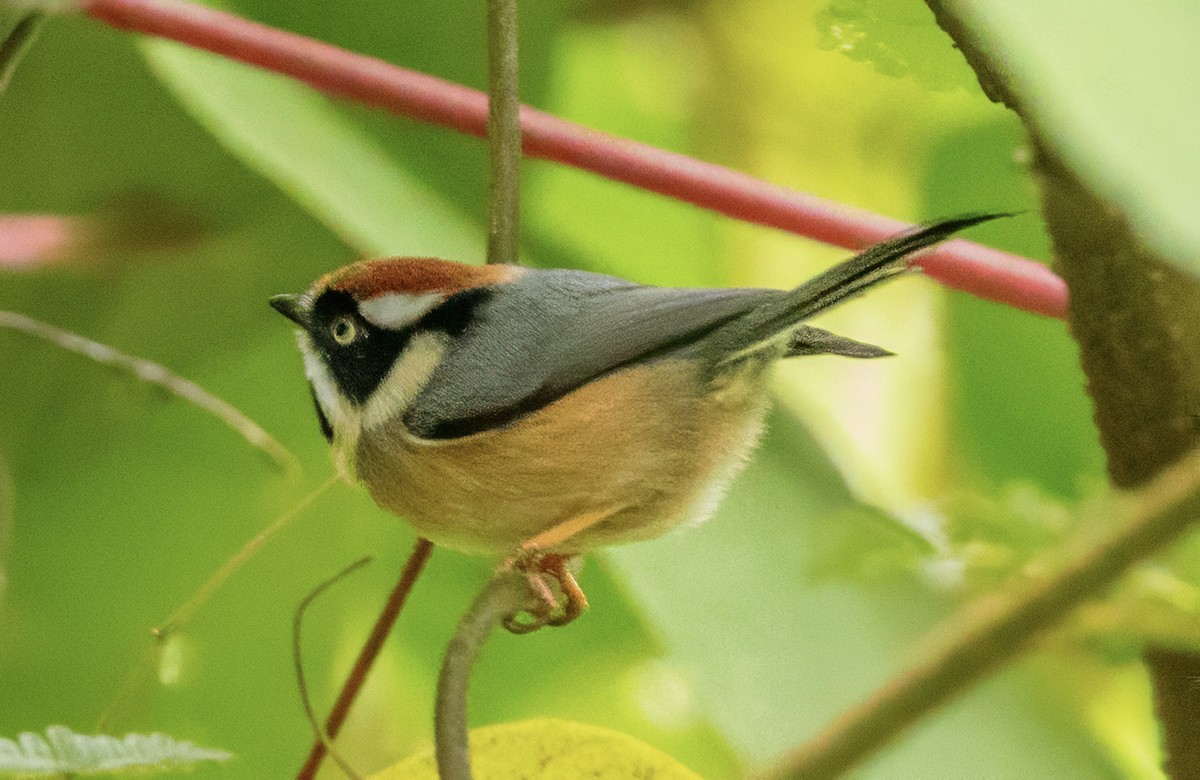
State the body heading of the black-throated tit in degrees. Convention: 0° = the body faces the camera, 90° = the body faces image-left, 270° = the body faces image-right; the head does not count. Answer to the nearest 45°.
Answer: approximately 90°
